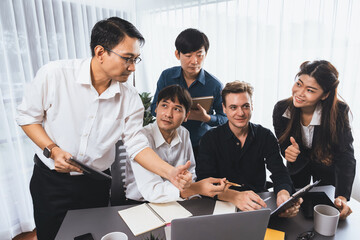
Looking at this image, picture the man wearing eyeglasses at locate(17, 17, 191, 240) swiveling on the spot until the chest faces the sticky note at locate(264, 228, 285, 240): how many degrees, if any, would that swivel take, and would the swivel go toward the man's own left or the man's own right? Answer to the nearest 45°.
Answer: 0° — they already face it

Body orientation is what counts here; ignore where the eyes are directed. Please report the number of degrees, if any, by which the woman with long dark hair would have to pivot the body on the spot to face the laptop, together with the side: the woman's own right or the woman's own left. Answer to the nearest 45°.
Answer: approximately 45° to the woman's own left

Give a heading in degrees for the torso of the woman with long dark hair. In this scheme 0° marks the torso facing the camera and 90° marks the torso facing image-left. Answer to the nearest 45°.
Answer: approximately 45°

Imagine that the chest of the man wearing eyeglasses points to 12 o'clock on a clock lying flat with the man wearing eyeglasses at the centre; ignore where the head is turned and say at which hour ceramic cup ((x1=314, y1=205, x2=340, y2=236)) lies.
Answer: The ceramic cup is roughly at 12 o'clock from the man wearing eyeglasses.

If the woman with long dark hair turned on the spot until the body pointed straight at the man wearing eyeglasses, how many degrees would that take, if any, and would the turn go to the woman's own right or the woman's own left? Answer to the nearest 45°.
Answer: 0° — they already face them

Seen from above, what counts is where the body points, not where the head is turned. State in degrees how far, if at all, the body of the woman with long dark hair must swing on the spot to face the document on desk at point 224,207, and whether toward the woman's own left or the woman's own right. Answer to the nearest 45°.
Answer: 0° — they already face it
